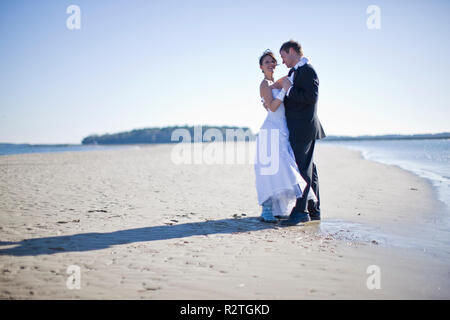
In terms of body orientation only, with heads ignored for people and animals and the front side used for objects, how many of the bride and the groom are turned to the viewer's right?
1

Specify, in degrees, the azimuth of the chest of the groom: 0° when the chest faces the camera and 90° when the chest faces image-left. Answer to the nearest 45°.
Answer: approximately 90°

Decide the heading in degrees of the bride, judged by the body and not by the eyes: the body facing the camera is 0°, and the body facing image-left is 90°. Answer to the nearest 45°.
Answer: approximately 270°

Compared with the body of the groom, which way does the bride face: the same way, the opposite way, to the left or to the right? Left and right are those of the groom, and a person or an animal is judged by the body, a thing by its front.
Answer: the opposite way

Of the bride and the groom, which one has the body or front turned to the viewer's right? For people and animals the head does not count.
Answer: the bride
